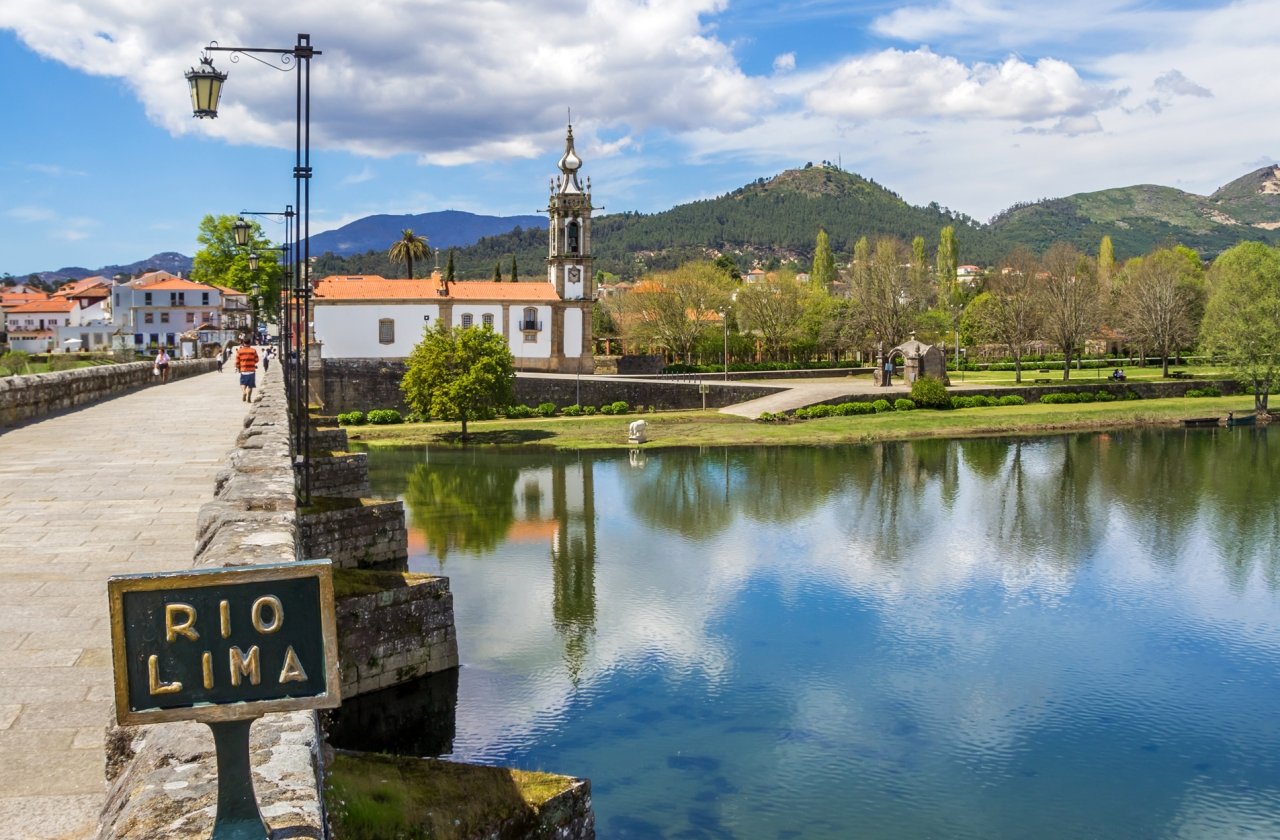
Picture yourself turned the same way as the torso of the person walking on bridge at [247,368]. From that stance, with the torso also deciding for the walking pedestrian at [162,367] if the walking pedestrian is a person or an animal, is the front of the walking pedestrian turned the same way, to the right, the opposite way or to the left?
the opposite way

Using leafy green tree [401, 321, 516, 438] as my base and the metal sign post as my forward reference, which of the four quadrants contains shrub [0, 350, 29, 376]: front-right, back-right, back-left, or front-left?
back-right

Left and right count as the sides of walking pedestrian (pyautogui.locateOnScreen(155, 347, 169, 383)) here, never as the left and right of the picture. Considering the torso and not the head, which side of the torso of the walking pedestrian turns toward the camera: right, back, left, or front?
front

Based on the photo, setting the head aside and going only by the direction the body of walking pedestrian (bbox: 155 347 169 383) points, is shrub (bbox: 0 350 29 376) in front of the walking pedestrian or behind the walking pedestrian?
in front

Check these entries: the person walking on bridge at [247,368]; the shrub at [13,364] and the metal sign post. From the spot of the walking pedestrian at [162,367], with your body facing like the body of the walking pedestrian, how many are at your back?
0

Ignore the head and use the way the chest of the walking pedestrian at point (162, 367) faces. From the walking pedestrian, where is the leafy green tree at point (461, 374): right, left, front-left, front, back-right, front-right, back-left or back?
back-left

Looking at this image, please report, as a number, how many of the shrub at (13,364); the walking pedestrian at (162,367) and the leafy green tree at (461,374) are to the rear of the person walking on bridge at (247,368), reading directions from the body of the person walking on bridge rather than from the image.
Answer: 0
